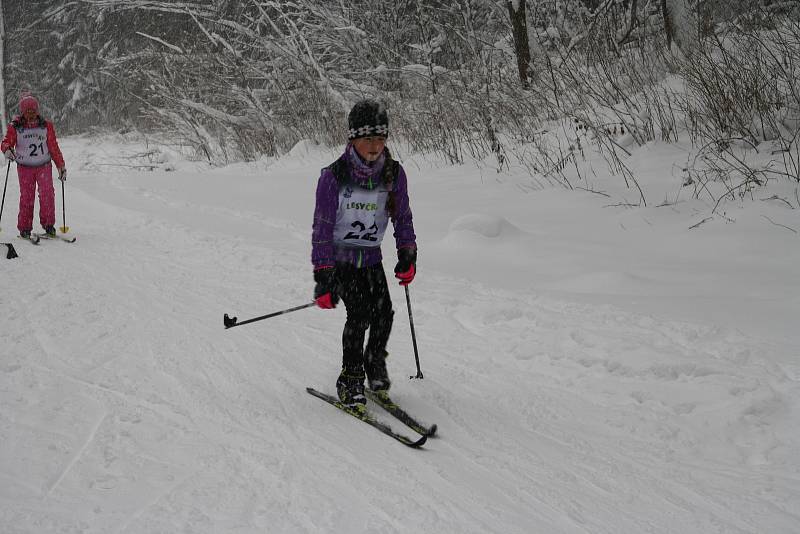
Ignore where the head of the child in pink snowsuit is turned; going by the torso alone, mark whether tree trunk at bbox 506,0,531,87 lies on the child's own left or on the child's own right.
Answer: on the child's own left

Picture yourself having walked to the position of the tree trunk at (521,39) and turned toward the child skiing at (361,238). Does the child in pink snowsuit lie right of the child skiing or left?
right

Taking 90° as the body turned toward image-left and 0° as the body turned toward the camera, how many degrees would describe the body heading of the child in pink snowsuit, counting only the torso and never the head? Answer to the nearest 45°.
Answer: approximately 0°

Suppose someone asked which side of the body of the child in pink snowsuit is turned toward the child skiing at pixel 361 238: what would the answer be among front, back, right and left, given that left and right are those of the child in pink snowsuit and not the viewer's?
front
